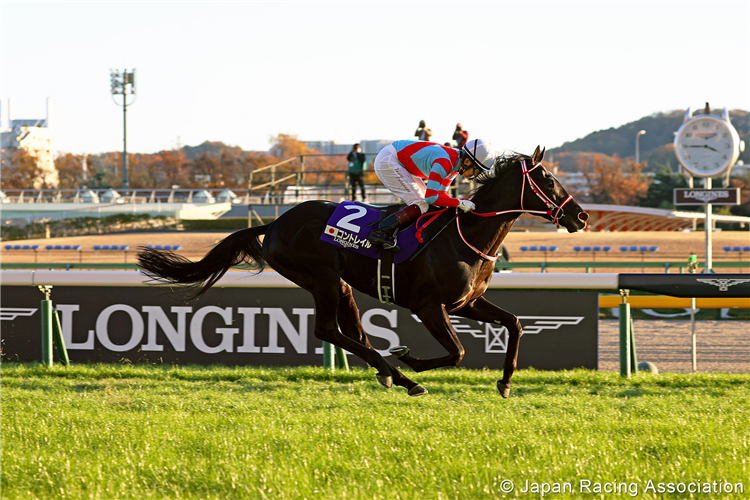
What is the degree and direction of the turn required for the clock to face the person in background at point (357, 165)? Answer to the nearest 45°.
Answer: approximately 90° to its right

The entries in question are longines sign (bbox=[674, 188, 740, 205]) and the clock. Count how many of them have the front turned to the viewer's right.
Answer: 0

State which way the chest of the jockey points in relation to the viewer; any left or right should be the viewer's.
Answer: facing to the right of the viewer

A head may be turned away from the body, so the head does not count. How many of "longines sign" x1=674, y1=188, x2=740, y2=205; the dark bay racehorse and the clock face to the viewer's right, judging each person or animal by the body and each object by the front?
1

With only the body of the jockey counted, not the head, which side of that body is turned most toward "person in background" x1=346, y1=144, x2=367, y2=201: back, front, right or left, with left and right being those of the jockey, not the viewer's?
left

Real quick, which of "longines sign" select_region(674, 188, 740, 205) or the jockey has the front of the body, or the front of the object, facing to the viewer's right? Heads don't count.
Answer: the jockey

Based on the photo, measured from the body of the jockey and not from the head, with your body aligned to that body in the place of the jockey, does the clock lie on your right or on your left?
on your left

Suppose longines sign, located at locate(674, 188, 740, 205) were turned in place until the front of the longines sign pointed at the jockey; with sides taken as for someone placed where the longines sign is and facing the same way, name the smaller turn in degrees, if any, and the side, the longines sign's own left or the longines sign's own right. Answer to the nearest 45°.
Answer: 0° — it already faces them

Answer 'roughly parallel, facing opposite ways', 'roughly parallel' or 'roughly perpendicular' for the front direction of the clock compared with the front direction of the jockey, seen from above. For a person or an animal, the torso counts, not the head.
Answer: roughly perpendicular

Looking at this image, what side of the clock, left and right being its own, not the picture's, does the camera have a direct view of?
front

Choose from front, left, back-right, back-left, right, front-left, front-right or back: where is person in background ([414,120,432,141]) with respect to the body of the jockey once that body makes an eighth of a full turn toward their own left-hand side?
front-left

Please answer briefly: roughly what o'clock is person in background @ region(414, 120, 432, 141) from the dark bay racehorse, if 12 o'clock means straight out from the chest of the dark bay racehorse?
The person in background is roughly at 9 o'clock from the dark bay racehorse.

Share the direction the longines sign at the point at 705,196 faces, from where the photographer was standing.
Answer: facing the viewer

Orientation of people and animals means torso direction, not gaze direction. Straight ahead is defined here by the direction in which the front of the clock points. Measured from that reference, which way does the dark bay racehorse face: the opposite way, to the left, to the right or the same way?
to the left
